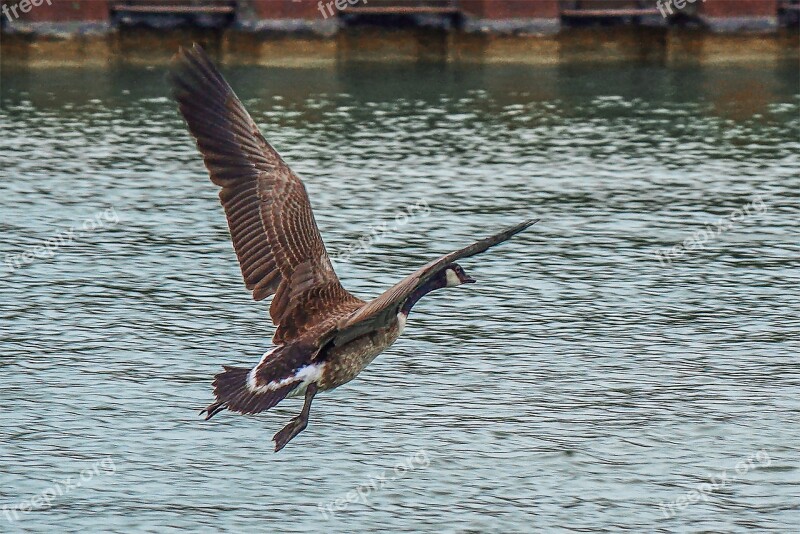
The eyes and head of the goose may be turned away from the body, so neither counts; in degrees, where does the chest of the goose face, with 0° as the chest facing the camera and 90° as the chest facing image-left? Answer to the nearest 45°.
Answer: approximately 225°
